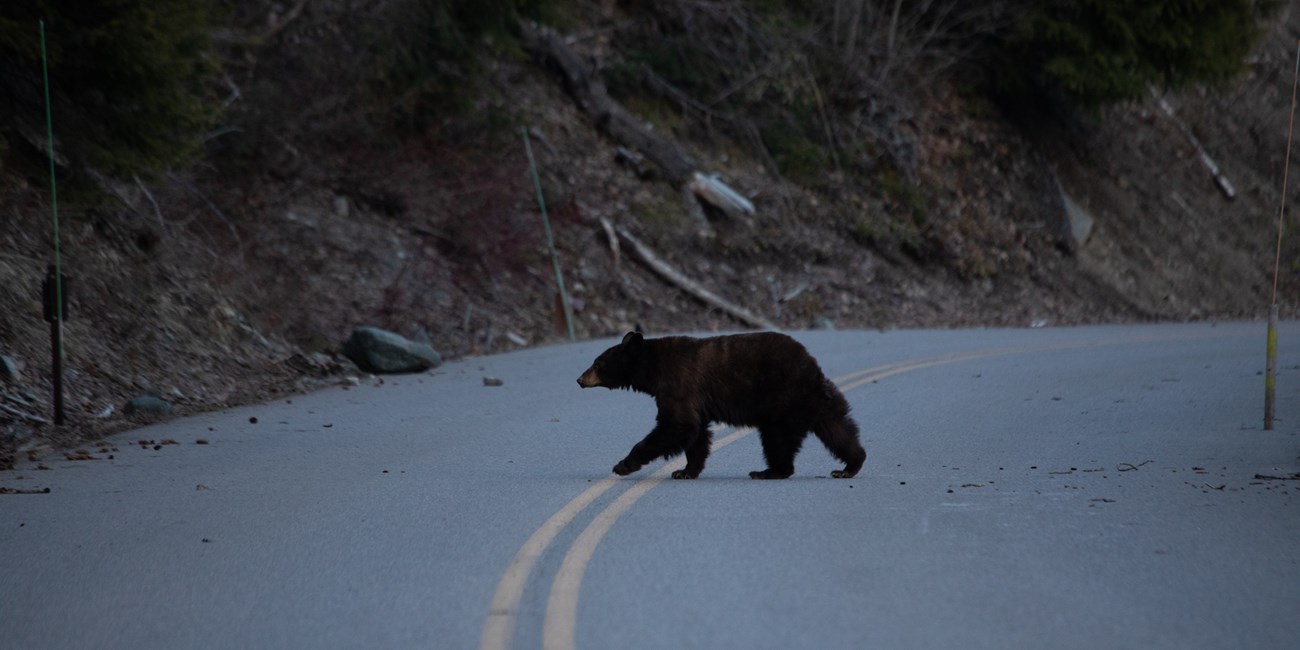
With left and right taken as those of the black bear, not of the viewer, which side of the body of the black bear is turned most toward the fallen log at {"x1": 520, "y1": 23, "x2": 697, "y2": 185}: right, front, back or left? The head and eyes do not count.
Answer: right

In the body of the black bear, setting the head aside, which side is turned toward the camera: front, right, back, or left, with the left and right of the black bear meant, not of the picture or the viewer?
left

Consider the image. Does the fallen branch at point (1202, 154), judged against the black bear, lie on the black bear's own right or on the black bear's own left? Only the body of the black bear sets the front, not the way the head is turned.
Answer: on the black bear's own right

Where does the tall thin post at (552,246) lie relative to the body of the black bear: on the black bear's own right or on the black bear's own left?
on the black bear's own right

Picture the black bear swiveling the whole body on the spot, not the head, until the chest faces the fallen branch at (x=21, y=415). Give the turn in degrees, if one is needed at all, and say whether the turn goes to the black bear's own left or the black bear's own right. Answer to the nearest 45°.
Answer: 0° — it already faces it

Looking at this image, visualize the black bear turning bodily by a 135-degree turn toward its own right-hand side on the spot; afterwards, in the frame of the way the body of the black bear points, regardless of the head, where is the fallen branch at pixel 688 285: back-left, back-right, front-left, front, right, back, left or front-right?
front-left

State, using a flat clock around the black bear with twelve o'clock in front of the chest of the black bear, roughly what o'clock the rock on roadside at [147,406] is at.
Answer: The rock on roadside is roughly at 1 o'clock from the black bear.
